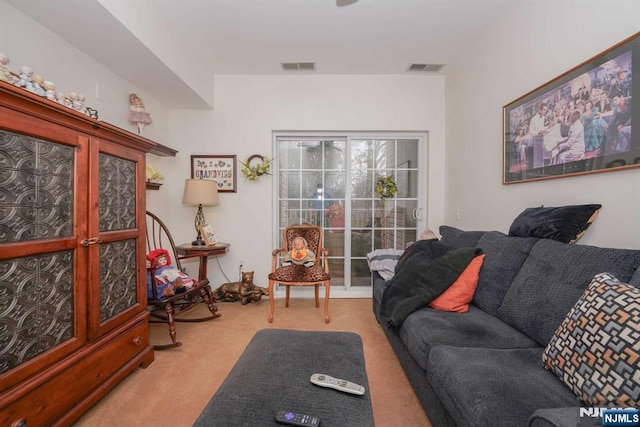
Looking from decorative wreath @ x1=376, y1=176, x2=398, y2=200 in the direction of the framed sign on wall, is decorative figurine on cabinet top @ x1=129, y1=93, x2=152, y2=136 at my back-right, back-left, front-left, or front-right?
front-left

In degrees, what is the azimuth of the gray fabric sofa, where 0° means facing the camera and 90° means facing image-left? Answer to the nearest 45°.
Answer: approximately 45°

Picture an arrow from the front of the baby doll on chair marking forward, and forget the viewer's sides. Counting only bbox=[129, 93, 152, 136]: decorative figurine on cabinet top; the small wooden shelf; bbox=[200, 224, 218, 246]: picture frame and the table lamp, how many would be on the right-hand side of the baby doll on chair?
4

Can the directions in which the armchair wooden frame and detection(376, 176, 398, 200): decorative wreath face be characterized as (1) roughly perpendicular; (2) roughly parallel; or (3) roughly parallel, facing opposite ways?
roughly parallel

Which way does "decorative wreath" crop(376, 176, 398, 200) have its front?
toward the camera

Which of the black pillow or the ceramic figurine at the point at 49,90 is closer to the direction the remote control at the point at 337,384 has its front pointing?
the ceramic figurine

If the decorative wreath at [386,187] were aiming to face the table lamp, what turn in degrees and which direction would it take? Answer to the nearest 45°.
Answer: approximately 45° to its right

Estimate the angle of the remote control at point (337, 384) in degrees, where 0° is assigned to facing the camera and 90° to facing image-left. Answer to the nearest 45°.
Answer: approximately 135°

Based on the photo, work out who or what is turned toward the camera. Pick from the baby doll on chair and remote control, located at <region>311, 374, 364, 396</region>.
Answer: the baby doll on chair

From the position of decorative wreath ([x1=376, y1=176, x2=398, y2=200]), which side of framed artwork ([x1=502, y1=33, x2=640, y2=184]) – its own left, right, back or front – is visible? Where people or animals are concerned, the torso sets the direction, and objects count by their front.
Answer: right

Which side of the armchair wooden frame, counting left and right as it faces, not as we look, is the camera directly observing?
front

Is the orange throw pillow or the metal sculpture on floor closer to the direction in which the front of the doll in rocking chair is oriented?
the orange throw pillow

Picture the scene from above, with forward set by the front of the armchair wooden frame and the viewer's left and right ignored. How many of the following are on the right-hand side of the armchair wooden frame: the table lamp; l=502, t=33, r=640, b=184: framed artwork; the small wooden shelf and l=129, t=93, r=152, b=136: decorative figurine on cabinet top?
3

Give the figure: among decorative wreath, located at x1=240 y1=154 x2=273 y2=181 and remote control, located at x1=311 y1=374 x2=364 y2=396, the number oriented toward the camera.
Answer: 1

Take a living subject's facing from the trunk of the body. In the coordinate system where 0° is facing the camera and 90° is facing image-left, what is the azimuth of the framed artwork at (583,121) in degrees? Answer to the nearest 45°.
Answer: approximately 45°

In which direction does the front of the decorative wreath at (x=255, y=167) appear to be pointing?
toward the camera
